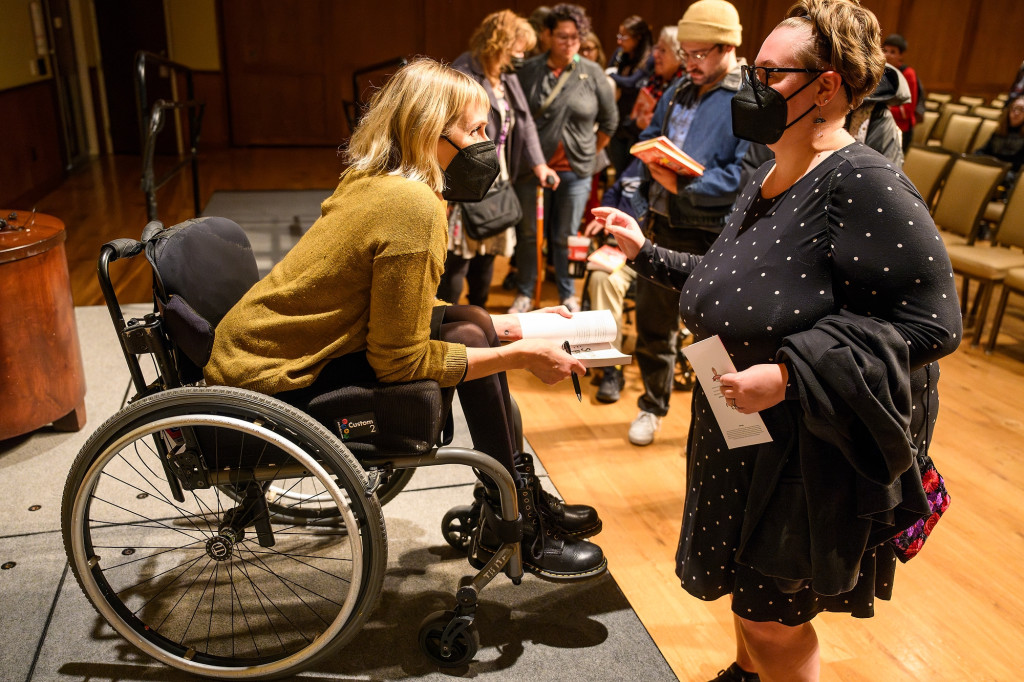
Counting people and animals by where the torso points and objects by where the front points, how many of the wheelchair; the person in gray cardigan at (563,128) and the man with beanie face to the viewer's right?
1

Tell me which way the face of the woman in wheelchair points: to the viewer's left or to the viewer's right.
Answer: to the viewer's right

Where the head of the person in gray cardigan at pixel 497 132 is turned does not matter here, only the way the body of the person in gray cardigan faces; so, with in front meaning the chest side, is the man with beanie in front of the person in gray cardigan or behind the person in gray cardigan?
in front

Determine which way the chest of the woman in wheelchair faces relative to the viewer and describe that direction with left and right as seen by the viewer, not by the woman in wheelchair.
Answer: facing to the right of the viewer

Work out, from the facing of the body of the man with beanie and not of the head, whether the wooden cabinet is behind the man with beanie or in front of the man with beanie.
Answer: in front

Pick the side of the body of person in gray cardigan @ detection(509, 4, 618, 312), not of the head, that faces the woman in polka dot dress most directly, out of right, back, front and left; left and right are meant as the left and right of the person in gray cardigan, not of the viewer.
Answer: front

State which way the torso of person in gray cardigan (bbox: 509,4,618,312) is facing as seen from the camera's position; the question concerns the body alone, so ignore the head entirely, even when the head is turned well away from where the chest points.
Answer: toward the camera

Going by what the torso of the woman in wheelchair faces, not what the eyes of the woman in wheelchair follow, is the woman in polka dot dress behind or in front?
in front

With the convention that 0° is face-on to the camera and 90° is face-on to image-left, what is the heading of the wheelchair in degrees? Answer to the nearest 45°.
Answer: approximately 270°

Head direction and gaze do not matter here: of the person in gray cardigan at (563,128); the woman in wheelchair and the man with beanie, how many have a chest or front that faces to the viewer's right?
1

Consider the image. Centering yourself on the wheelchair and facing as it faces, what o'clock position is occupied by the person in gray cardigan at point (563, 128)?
The person in gray cardigan is roughly at 10 o'clock from the wheelchair.

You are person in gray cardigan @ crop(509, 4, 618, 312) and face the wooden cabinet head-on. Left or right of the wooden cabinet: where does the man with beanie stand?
left

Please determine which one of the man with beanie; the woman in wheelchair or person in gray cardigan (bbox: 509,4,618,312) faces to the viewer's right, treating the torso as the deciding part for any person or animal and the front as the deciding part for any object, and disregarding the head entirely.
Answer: the woman in wheelchair
